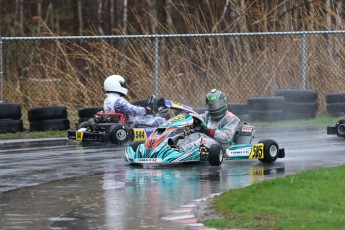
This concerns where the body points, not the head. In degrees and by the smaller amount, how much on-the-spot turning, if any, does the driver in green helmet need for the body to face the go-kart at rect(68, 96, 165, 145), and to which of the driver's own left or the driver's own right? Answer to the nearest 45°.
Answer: approximately 90° to the driver's own right

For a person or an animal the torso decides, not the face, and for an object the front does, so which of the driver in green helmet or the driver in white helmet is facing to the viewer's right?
the driver in white helmet

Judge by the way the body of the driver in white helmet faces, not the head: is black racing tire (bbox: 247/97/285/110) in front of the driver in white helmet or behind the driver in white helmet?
in front

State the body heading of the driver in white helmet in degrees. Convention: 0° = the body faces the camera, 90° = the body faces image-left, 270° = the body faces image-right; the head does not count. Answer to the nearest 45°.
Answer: approximately 270°

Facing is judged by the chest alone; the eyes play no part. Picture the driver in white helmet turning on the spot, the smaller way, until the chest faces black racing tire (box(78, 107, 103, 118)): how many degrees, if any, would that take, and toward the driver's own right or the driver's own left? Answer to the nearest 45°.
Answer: approximately 135° to the driver's own left

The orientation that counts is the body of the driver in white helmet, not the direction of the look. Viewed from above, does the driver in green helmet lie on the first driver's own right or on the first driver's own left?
on the first driver's own right

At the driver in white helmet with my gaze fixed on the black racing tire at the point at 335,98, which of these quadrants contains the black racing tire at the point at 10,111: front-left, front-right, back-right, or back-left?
back-left

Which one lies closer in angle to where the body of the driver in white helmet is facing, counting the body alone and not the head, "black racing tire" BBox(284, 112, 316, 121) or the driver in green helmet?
the black racing tire
